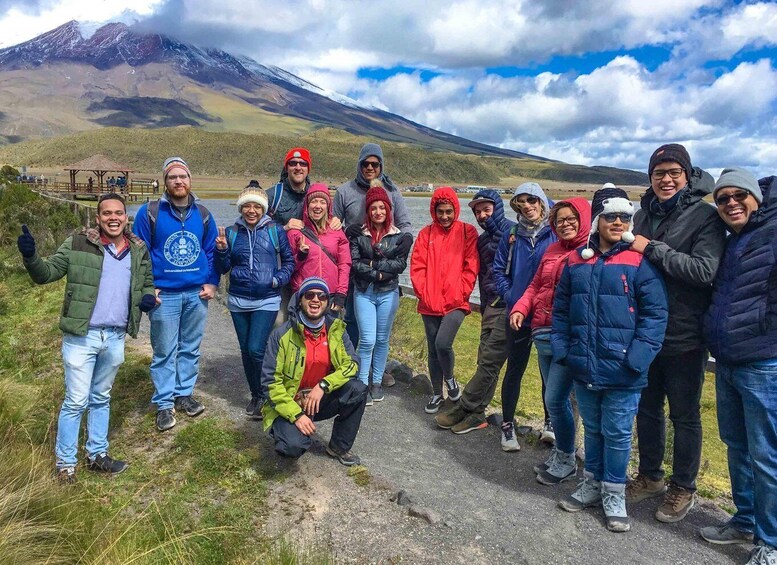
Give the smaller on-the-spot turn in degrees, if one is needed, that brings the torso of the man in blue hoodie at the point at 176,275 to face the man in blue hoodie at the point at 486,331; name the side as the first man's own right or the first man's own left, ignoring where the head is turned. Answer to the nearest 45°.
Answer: approximately 90° to the first man's own left

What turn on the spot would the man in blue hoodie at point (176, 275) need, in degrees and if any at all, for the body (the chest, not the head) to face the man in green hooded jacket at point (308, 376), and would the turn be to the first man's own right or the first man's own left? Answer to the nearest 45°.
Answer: approximately 45° to the first man's own left

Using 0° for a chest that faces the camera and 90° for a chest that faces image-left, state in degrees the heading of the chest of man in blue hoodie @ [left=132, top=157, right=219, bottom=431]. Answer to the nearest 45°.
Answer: approximately 0°

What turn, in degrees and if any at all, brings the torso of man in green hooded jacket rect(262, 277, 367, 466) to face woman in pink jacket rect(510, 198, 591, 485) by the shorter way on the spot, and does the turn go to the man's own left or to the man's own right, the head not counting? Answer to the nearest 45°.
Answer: approximately 90° to the man's own left

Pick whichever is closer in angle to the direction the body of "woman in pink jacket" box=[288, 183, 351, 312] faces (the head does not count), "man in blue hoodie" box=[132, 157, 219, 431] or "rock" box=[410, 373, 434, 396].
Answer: the man in blue hoodie

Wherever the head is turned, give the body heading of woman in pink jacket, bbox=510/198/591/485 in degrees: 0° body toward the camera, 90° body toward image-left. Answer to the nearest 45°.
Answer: approximately 45°

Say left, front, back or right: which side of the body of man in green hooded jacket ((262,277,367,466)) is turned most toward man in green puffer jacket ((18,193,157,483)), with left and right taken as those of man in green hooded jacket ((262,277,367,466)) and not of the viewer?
right

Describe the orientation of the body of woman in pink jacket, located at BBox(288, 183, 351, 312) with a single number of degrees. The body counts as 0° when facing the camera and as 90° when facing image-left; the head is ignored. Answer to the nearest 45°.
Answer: approximately 0°

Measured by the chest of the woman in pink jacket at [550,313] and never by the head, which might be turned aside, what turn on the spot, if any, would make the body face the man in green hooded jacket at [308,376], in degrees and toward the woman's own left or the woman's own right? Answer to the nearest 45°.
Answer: approximately 45° to the woman's own right
